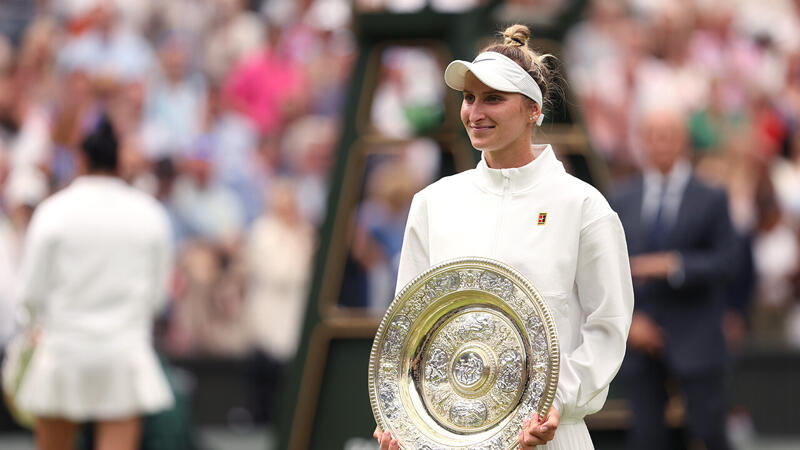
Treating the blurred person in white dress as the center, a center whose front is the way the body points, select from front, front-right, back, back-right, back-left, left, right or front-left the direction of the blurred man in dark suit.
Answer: right

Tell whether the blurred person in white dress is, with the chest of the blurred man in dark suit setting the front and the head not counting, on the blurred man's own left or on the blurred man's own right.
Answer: on the blurred man's own right

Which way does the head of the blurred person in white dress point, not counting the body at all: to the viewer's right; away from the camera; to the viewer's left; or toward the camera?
away from the camera

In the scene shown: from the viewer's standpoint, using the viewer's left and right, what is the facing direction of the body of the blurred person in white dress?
facing away from the viewer

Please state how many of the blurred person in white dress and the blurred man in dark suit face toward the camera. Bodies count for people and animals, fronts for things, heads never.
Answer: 1

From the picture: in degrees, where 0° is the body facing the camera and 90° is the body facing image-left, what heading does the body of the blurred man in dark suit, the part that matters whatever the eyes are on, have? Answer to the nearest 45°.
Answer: approximately 0°
